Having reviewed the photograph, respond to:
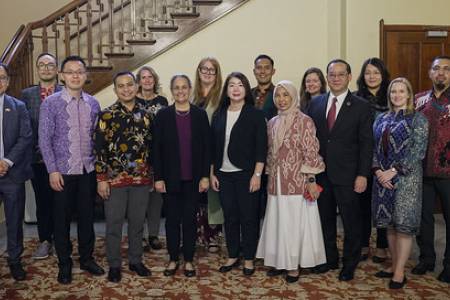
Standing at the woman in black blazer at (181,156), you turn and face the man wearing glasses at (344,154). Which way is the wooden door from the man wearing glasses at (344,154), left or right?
left

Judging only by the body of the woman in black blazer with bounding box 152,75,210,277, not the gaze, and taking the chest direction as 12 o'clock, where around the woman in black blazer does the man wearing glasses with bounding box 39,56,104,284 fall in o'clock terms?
The man wearing glasses is roughly at 3 o'clock from the woman in black blazer.

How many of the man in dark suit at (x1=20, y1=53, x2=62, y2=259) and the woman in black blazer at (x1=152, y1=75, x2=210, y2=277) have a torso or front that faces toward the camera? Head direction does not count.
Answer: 2

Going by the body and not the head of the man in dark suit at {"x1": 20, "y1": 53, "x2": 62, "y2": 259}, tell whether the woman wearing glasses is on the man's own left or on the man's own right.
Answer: on the man's own left

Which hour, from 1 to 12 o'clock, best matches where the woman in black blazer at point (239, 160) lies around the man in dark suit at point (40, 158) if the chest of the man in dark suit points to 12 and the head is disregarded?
The woman in black blazer is roughly at 10 o'clock from the man in dark suit.

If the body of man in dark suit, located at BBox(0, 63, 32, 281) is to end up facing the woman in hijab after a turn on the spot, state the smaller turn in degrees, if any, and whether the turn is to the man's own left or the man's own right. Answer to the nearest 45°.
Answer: approximately 45° to the man's own left

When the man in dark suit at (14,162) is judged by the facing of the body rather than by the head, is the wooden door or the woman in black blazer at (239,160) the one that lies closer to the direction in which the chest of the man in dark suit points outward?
the woman in black blazer

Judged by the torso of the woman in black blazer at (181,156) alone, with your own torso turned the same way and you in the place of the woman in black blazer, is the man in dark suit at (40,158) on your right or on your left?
on your right

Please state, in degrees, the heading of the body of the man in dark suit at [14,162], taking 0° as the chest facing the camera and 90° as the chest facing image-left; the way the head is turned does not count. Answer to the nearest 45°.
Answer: approximately 0°

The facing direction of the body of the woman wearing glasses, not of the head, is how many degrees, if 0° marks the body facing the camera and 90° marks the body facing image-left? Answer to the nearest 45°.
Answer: approximately 0°
